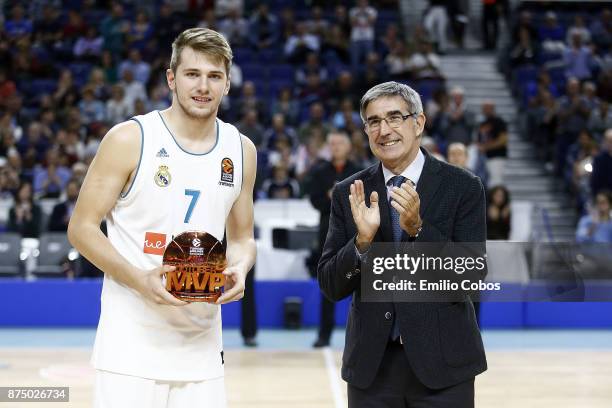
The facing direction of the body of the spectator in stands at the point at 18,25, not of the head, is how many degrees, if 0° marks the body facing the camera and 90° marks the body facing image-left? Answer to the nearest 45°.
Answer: approximately 0°

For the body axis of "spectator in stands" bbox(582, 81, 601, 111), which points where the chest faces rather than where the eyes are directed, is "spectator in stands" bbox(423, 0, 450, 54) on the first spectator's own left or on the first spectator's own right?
on the first spectator's own right

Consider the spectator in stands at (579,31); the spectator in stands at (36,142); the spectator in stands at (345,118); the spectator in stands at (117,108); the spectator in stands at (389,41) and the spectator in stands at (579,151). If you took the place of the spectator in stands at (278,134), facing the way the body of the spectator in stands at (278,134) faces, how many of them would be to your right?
2

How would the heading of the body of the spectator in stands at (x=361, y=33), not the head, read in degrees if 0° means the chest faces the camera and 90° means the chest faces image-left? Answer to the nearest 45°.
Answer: approximately 0°

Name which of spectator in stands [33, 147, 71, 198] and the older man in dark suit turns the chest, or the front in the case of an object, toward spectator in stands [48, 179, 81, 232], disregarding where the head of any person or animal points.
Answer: spectator in stands [33, 147, 71, 198]

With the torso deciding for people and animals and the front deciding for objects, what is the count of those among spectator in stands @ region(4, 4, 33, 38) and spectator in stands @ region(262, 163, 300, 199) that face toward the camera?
2

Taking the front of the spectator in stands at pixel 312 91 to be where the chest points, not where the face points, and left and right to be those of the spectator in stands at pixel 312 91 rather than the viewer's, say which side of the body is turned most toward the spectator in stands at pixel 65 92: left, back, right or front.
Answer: right

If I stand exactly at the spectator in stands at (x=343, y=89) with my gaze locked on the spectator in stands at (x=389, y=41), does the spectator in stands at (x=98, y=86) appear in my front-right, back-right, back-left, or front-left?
back-left

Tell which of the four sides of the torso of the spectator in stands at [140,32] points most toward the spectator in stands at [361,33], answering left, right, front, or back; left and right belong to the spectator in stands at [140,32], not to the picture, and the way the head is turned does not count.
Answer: left
